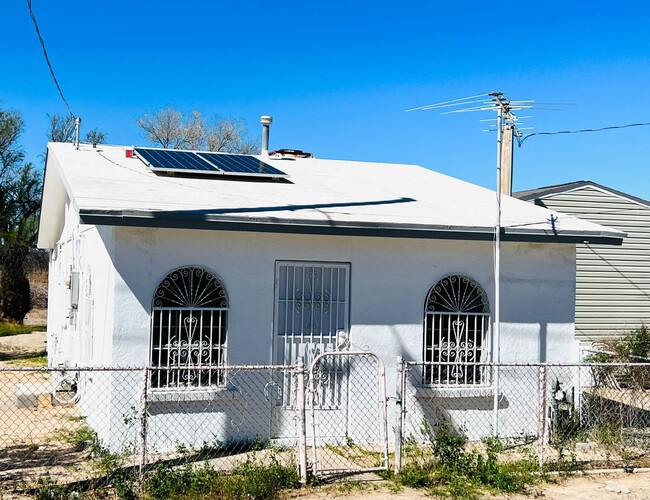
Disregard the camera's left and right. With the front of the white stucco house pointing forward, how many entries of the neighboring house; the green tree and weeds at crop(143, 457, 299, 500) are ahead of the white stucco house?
1

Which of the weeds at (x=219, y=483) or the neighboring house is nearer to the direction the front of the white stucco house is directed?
the weeds

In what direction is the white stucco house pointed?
toward the camera

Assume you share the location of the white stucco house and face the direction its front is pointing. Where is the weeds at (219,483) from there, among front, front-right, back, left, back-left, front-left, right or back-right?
front
